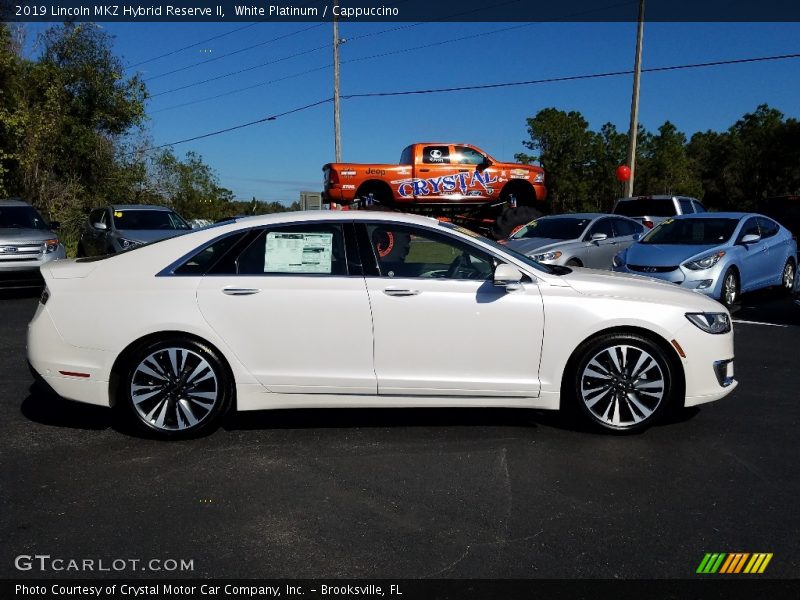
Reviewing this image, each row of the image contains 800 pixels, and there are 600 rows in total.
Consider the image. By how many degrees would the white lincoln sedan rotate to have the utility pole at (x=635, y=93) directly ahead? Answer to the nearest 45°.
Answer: approximately 45° to its left

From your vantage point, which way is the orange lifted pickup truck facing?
to the viewer's right

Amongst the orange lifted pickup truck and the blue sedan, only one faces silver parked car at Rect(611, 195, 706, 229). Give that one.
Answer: the orange lifted pickup truck

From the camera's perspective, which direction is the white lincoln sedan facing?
to the viewer's right

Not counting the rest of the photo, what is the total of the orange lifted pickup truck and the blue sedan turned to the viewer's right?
1

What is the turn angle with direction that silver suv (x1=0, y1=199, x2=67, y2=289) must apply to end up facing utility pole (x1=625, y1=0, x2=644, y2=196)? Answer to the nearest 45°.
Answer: approximately 90° to its left
